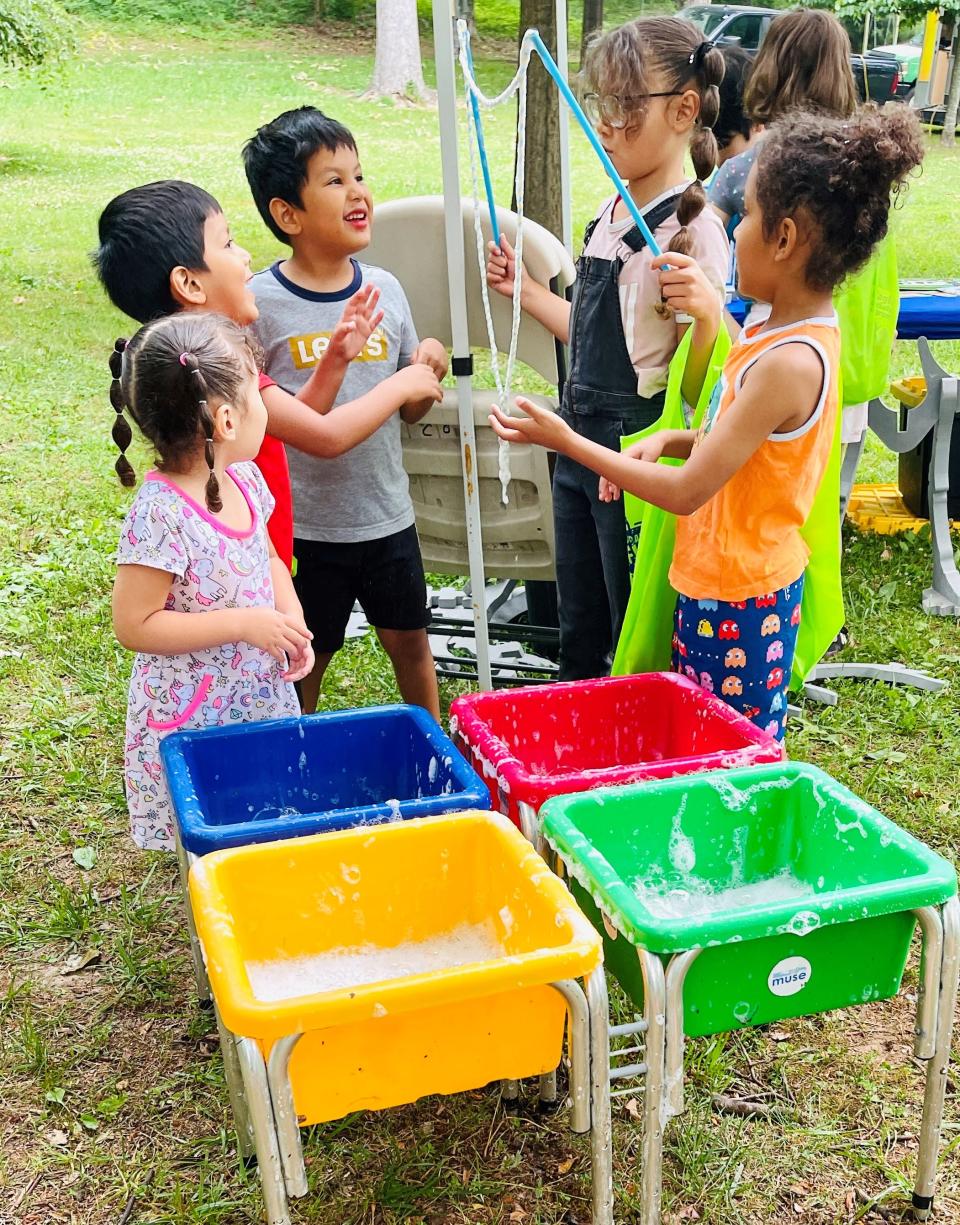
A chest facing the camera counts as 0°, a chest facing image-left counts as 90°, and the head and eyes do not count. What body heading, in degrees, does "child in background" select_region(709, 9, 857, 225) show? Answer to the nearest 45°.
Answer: approximately 180°

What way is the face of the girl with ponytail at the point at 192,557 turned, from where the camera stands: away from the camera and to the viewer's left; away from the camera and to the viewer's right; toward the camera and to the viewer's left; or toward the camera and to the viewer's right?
away from the camera and to the viewer's right

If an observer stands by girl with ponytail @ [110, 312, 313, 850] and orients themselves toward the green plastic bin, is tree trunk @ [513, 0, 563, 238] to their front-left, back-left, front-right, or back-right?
back-left

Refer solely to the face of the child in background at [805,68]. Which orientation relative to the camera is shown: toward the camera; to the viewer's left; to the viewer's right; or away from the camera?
away from the camera

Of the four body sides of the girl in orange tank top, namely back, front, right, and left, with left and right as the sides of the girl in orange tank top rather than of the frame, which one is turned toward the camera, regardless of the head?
left

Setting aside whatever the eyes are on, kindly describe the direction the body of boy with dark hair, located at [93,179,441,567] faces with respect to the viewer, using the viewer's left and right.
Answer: facing to the right of the viewer

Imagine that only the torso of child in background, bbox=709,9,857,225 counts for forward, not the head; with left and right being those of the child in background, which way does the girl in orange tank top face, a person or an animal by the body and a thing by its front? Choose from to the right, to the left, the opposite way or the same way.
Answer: to the left

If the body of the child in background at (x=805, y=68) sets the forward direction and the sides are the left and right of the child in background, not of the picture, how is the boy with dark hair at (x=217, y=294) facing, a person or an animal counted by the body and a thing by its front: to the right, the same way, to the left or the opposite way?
to the right

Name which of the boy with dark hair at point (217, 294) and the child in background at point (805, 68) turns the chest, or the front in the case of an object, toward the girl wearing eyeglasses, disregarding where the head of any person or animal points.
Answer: the boy with dark hair

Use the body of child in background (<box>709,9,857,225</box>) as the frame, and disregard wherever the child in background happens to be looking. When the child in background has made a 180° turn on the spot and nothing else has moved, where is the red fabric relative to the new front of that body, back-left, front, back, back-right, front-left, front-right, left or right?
front-right

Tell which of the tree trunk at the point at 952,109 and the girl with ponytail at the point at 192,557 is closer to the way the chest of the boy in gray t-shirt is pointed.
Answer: the girl with ponytail
